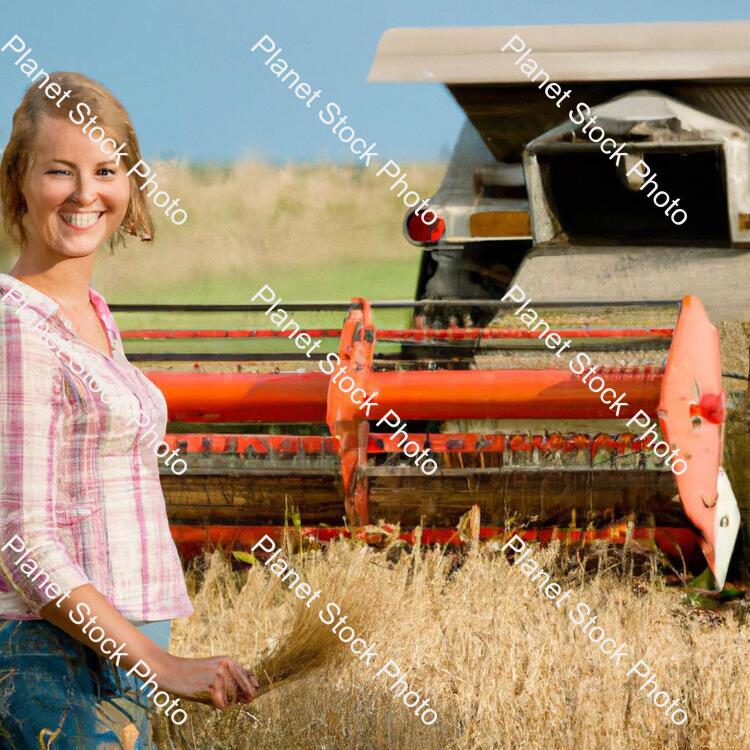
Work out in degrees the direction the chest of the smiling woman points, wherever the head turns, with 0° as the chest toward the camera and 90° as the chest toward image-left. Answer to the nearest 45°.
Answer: approximately 315°

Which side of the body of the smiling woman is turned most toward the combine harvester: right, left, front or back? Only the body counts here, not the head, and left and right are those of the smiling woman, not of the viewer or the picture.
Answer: left
